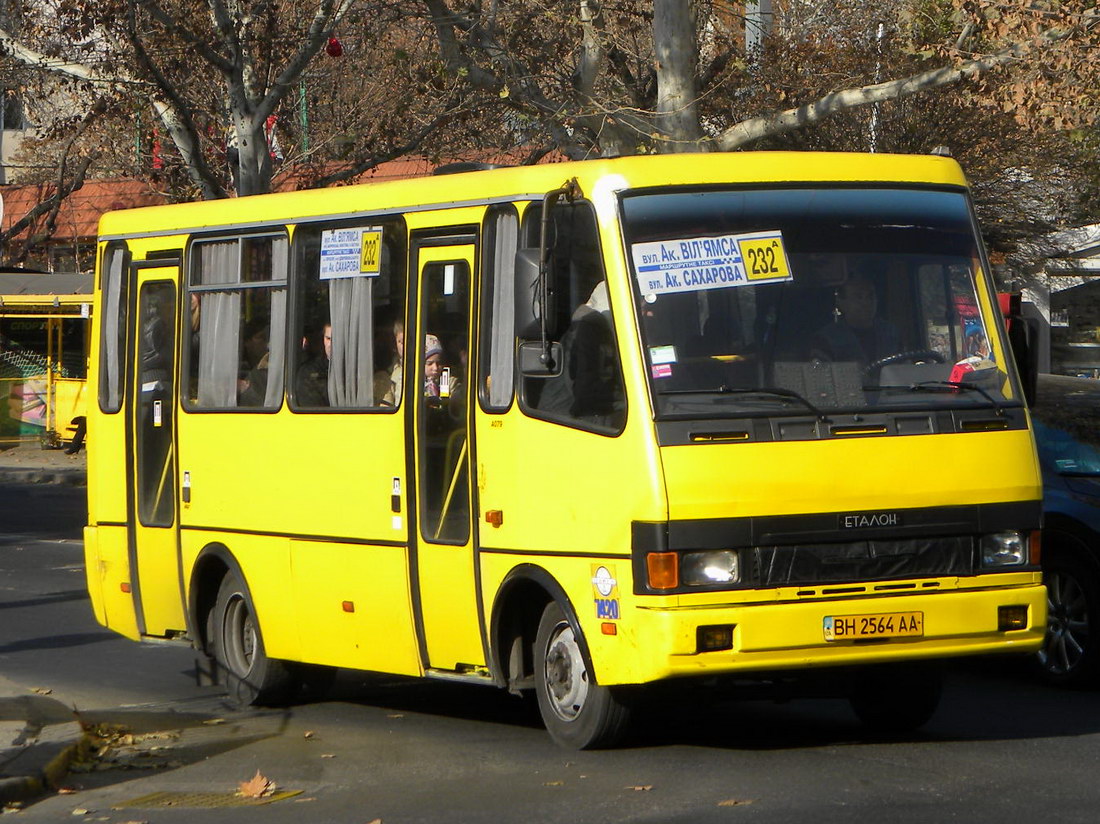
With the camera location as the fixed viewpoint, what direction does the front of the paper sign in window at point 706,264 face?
facing the viewer

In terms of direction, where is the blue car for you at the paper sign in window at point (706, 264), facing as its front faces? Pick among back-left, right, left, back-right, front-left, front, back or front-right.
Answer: back-left

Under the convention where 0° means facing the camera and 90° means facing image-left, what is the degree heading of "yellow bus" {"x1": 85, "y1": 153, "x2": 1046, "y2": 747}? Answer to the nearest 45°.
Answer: approximately 315°

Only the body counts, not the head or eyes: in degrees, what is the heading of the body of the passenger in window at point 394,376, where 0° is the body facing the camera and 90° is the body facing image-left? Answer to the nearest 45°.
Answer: approximately 315°
